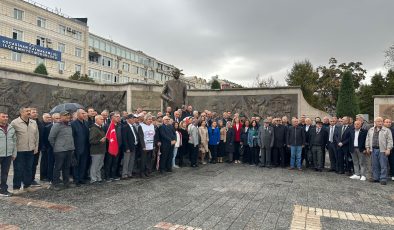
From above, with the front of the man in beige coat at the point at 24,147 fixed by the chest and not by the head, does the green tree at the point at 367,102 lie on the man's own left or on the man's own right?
on the man's own left

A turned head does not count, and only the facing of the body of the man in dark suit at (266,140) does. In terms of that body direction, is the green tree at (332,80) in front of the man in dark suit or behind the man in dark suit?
behind

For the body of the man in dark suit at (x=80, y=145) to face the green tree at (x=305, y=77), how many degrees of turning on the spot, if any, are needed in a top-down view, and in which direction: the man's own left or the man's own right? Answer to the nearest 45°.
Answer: approximately 90° to the man's own left

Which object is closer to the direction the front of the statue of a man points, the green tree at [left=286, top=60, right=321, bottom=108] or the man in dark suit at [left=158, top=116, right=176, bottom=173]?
the man in dark suit

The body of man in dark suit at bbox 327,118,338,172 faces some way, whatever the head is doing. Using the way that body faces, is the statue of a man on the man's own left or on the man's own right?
on the man's own right

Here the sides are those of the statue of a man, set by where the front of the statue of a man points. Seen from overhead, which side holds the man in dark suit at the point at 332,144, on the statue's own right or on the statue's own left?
on the statue's own left

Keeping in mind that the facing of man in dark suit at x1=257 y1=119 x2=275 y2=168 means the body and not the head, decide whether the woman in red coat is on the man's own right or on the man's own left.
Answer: on the man's own right

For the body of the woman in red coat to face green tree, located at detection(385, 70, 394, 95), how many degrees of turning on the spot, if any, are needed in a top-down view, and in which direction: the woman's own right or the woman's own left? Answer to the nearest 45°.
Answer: approximately 135° to the woman's own left

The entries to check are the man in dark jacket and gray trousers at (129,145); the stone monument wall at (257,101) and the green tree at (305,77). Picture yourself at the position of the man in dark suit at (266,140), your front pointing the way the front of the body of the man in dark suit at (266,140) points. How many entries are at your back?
2

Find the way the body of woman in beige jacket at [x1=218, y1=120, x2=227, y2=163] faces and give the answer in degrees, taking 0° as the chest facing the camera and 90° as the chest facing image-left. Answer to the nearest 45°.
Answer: approximately 0°

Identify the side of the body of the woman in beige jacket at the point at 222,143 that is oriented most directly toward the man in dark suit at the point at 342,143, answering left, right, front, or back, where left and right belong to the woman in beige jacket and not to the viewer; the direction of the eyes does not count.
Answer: left

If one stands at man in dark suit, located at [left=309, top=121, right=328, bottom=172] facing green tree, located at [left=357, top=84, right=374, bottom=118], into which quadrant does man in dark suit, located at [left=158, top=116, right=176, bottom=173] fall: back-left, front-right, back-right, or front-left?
back-left

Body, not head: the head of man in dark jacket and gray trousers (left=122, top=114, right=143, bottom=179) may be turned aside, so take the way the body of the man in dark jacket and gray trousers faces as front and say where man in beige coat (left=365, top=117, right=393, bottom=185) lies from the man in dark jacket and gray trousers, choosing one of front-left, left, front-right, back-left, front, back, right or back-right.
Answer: front-left
